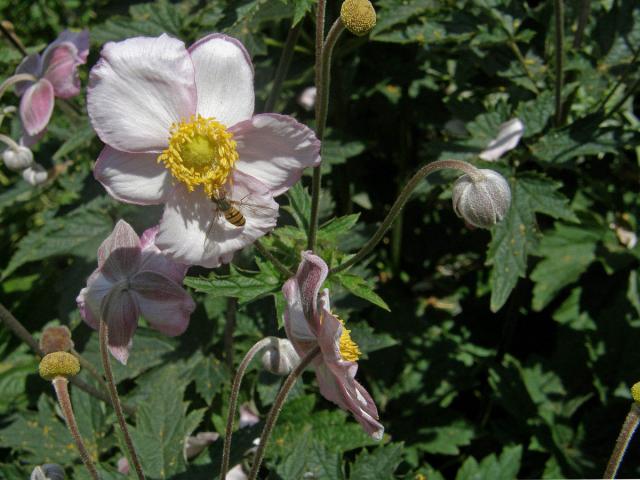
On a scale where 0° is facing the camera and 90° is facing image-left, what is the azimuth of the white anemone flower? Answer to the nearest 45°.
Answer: approximately 0°
